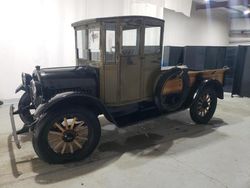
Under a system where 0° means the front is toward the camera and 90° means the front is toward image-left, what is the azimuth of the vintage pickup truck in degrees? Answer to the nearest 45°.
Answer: approximately 45°
